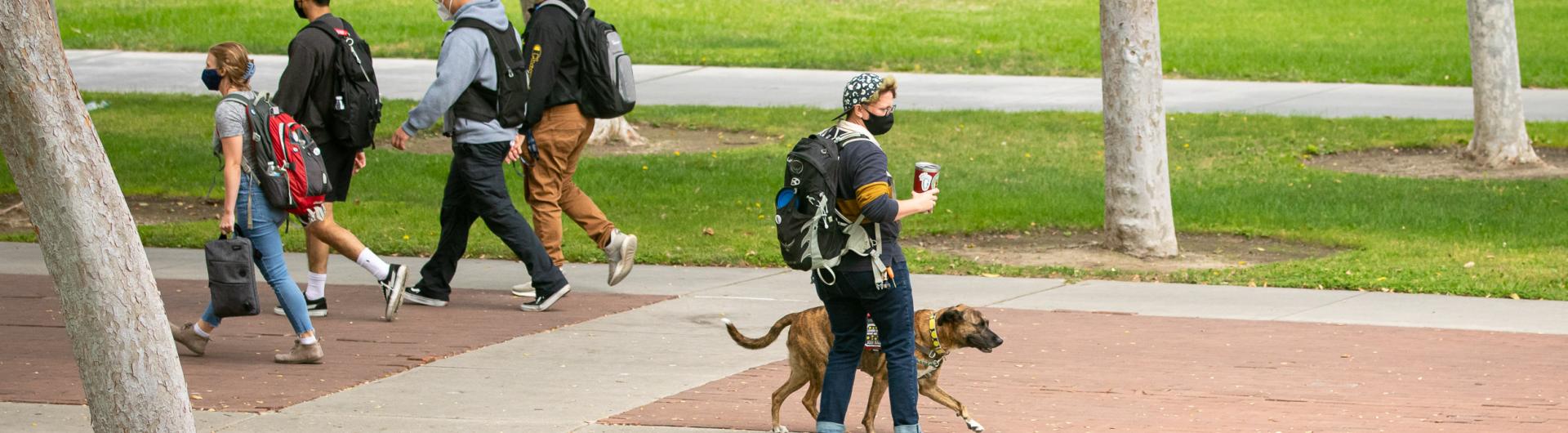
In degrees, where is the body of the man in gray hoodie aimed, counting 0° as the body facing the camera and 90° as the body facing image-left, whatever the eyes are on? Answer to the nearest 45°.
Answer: approximately 90°

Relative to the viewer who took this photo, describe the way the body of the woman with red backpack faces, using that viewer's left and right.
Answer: facing to the left of the viewer

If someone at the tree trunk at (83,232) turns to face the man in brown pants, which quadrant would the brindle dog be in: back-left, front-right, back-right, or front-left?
front-right

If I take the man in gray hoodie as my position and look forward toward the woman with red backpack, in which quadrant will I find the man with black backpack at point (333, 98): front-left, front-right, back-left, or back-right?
front-right

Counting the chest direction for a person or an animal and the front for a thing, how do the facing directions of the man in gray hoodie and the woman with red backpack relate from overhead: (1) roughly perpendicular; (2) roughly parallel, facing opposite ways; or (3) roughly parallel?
roughly parallel

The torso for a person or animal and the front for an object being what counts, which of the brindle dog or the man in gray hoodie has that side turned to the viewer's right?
the brindle dog

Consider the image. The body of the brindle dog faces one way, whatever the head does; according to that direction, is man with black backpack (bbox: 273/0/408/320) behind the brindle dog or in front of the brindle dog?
behind

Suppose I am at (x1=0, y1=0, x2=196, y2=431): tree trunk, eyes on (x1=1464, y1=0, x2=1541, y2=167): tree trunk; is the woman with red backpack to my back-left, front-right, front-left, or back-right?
front-left

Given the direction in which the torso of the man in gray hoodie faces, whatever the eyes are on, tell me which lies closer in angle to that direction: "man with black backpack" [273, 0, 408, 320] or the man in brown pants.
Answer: the man with black backpack

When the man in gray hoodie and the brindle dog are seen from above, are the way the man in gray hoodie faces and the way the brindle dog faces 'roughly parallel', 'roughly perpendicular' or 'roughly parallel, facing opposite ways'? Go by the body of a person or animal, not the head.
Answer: roughly parallel, facing opposite ways

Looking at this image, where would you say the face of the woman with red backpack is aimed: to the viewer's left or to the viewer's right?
to the viewer's left

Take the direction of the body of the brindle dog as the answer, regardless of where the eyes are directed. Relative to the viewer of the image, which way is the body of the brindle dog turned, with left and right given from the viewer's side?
facing to the right of the viewer
